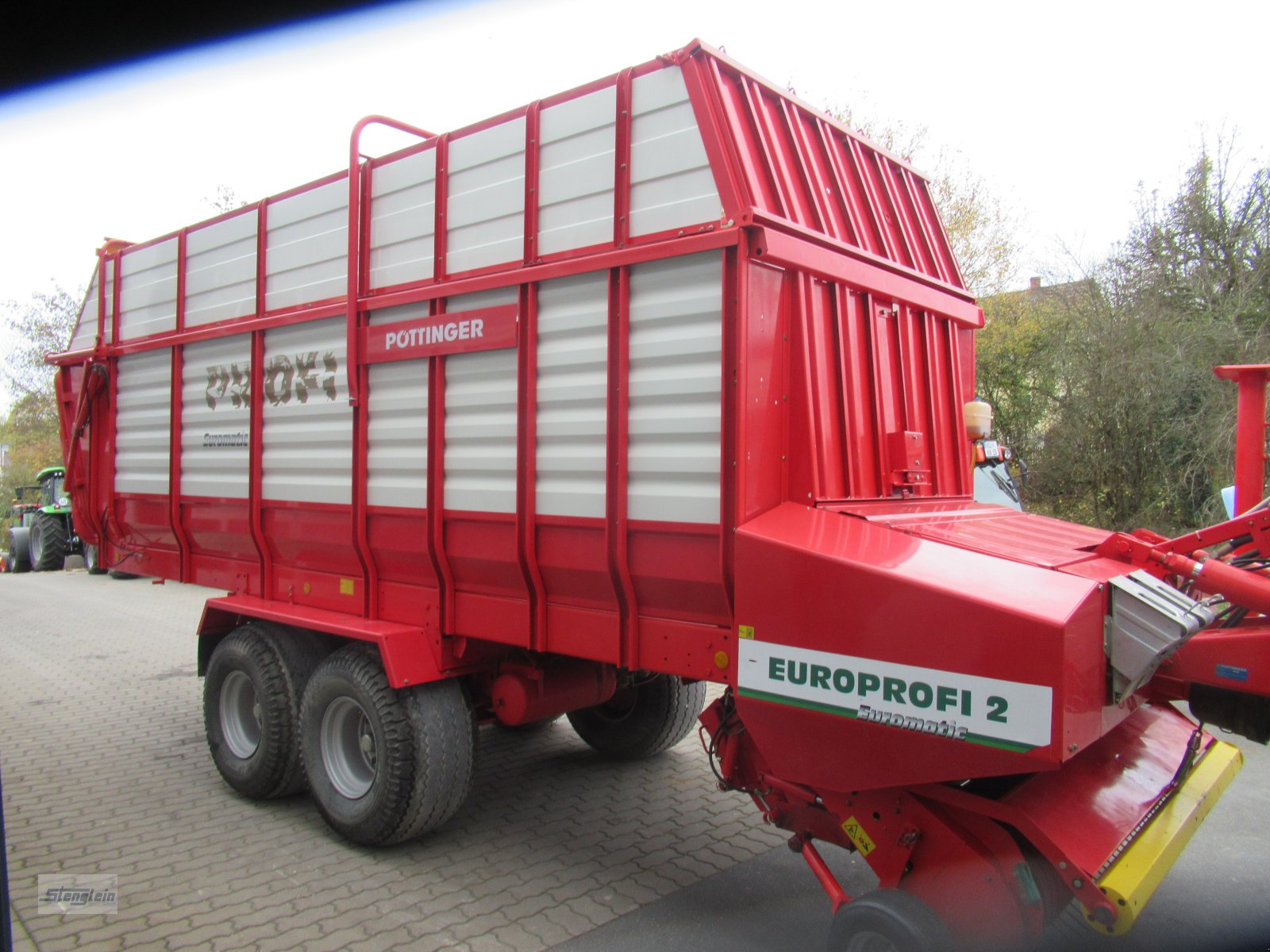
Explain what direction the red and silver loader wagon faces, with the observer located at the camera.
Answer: facing the viewer and to the right of the viewer

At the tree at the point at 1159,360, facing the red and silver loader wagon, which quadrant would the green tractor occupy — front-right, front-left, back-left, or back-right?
front-right

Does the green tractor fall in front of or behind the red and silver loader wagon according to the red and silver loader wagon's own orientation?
behind

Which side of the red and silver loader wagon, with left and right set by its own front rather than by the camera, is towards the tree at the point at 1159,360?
left

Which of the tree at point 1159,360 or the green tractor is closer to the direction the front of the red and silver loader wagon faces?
the tree

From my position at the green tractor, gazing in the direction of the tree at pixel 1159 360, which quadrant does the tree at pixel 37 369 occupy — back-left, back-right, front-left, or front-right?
back-left

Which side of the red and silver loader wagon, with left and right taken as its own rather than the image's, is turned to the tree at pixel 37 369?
back
